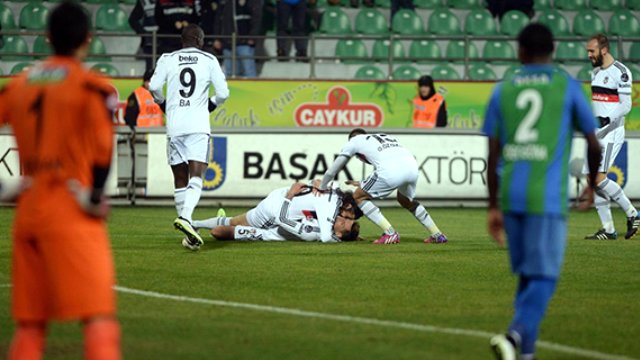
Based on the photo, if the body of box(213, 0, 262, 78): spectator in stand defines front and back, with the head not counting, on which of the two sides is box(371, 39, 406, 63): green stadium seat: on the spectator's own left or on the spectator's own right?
on the spectator's own left

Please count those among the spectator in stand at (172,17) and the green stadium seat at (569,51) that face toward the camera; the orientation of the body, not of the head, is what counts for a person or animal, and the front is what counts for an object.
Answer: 2

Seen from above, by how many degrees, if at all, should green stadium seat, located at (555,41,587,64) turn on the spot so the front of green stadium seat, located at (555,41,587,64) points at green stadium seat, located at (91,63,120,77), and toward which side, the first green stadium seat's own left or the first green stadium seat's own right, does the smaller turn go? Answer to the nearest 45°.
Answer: approximately 45° to the first green stadium seat's own right

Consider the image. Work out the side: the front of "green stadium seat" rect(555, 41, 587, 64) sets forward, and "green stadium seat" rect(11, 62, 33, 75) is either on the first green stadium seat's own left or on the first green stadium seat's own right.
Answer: on the first green stadium seat's own right

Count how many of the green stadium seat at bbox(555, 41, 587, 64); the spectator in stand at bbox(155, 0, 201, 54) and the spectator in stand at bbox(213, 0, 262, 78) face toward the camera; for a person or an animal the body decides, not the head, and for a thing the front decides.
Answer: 3

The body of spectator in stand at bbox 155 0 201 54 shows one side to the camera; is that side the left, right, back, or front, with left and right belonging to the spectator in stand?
front

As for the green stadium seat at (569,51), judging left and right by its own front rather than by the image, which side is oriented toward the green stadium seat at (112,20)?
right

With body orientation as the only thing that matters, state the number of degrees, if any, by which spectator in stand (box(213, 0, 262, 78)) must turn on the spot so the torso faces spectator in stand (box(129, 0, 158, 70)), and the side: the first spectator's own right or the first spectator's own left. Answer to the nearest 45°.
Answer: approximately 90° to the first spectator's own right

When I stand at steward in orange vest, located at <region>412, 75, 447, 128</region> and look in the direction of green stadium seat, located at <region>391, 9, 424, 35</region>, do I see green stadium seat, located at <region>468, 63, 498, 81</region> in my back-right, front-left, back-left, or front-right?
front-right

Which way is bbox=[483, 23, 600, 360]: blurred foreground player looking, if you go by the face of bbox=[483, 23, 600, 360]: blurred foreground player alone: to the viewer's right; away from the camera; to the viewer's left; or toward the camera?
away from the camera

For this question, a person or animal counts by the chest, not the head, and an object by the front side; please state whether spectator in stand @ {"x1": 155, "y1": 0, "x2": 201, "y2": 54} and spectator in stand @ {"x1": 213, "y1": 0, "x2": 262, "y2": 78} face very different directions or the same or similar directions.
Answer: same or similar directions

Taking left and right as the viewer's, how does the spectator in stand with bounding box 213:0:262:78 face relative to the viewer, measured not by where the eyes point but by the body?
facing the viewer

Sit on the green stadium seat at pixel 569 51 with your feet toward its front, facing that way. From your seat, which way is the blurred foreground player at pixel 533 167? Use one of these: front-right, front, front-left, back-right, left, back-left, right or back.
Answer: front

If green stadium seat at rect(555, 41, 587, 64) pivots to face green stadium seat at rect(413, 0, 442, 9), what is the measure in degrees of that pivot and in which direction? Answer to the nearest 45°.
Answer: approximately 90° to its right

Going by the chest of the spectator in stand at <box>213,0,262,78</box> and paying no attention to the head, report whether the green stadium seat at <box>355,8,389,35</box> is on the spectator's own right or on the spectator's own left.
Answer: on the spectator's own left

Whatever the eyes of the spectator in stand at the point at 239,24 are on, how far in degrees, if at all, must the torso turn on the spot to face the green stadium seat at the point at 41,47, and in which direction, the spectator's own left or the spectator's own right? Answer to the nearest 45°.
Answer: approximately 90° to the spectator's own right

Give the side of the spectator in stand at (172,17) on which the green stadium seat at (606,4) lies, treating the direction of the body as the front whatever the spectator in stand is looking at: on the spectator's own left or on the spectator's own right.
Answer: on the spectator's own left
